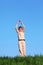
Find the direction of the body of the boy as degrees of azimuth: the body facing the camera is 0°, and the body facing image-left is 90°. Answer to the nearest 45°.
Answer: approximately 0°
